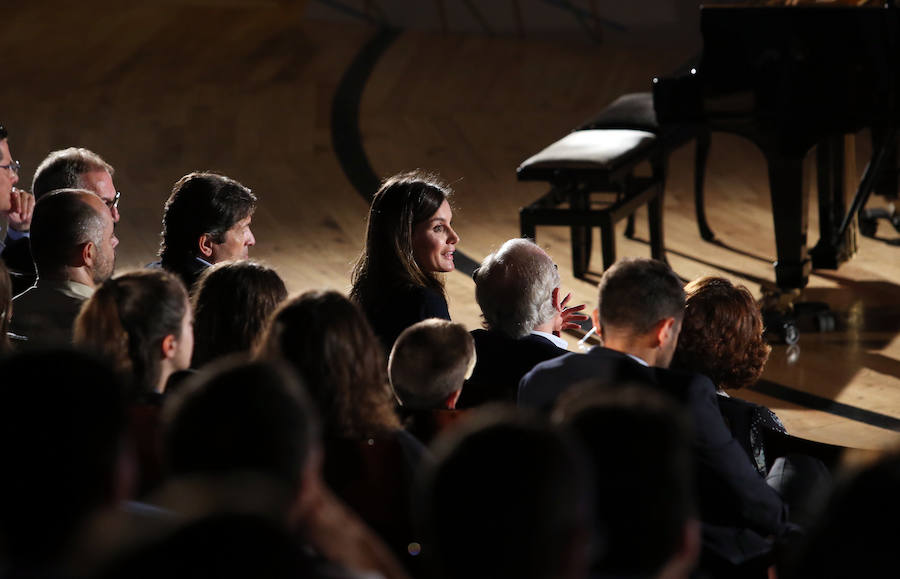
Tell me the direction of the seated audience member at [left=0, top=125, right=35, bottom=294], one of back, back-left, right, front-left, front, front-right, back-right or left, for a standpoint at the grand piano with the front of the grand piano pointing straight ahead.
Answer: front-left

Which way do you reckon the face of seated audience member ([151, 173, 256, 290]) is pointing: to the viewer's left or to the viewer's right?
to the viewer's right

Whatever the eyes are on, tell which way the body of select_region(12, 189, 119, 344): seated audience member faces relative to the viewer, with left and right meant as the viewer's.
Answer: facing away from the viewer and to the right of the viewer

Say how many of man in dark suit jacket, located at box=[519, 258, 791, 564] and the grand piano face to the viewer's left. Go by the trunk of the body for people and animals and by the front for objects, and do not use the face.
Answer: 1

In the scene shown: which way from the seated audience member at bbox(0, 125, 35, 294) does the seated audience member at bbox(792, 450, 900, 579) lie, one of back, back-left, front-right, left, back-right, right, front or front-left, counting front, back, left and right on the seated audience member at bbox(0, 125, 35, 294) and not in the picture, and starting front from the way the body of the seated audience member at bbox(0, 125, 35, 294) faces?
right

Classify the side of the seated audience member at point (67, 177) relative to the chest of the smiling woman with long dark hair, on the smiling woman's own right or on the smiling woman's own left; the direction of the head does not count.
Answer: on the smiling woman's own left

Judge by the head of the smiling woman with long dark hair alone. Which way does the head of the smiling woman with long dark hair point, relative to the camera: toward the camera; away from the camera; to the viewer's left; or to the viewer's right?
to the viewer's right

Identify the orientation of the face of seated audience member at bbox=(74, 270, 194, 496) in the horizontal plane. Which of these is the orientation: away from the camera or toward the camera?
away from the camera

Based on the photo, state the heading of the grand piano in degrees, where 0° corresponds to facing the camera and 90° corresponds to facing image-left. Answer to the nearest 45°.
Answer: approximately 90°

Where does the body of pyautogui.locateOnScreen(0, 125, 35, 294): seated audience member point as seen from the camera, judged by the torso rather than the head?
to the viewer's right

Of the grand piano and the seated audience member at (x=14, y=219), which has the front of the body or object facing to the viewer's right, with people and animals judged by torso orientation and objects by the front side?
the seated audience member

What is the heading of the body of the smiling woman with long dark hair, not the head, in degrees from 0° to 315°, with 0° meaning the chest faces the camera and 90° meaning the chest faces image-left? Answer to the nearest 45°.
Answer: approximately 225°

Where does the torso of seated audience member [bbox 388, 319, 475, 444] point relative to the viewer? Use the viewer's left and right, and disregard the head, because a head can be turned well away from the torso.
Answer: facing away from the viewer and to the right of the viewer
